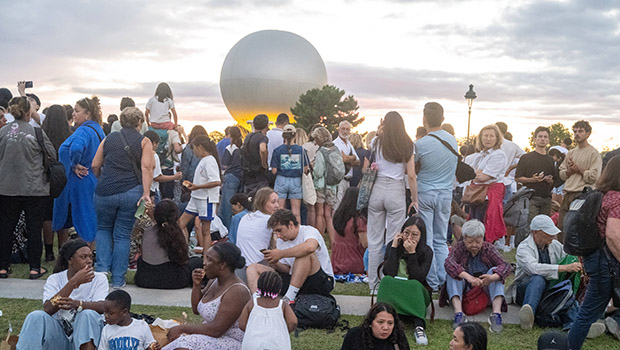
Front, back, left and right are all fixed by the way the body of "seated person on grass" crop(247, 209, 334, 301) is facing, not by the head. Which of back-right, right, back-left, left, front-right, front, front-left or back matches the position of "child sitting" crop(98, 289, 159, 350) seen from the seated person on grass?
front

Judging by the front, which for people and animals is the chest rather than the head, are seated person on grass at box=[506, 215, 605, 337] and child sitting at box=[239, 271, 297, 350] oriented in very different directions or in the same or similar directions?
very different directions

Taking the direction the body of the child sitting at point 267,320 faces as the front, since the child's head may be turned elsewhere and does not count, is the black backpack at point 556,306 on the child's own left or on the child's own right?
on the child's own right

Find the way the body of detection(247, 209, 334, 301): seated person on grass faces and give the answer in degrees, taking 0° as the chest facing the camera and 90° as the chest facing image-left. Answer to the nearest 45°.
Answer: approximately 45°

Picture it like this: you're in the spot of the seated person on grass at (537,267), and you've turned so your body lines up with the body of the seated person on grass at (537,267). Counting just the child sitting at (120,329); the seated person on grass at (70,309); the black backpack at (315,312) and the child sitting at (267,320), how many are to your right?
4

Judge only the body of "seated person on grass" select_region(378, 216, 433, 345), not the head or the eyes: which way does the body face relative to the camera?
toward the camera

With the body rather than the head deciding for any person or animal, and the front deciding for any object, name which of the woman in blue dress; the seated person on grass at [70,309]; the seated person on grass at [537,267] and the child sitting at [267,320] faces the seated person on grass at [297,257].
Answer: the child sitting

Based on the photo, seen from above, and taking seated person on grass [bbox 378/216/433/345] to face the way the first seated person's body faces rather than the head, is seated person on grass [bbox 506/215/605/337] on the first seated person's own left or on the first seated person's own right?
on the first seated person's own left

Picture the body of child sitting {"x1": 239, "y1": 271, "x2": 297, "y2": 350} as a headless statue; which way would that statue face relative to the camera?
away from the camera

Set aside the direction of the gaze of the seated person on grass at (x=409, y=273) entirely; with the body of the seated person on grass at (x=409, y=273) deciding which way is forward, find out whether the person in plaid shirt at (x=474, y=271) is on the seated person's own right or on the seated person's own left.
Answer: on the seated person's own left

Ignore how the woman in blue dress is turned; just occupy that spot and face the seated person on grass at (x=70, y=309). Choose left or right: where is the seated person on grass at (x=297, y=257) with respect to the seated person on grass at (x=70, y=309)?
left

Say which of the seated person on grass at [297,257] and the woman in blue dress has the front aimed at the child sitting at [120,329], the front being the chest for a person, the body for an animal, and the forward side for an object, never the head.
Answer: the seated person on grass

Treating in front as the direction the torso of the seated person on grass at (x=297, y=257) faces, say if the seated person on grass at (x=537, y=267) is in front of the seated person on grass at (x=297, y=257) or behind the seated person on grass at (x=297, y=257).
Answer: behind

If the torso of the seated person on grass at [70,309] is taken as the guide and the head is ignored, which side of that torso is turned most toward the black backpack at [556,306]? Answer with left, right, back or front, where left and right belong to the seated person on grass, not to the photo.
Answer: left

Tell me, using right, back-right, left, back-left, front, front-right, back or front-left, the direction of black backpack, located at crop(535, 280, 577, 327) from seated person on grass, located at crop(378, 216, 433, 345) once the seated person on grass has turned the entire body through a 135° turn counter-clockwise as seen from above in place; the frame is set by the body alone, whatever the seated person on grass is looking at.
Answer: front-right

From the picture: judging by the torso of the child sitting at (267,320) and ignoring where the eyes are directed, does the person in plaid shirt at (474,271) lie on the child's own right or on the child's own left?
on the child's own right

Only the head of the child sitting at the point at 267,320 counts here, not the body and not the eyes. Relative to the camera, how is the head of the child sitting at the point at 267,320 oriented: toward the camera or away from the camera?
away from the camera

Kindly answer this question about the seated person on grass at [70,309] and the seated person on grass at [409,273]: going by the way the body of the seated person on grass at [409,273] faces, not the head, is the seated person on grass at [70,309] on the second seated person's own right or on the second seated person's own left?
on the second seated person's own right

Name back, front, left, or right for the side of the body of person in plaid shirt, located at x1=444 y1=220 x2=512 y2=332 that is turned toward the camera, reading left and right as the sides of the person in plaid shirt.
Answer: front
